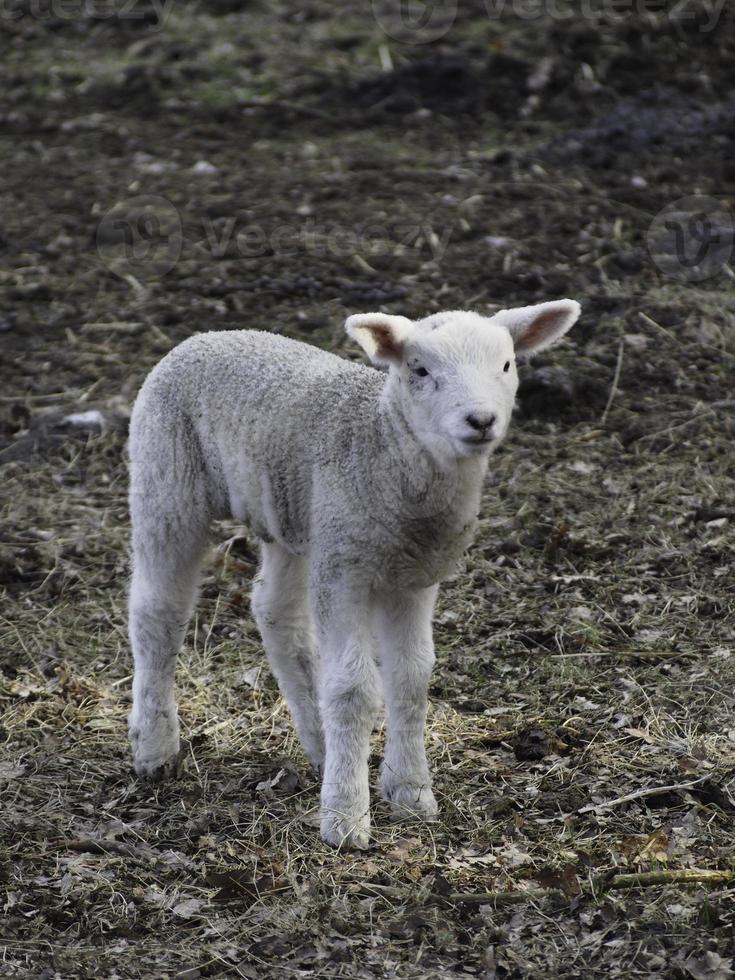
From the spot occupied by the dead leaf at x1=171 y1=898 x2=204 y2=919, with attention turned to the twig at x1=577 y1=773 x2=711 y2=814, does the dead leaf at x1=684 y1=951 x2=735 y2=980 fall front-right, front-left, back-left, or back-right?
front-right

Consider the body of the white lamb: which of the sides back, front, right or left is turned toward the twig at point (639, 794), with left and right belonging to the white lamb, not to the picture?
front

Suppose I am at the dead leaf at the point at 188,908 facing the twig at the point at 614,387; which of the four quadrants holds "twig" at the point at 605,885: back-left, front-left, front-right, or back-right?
front-right

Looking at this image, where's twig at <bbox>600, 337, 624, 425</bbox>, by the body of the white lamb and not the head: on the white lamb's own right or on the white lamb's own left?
on the white lamb's own left

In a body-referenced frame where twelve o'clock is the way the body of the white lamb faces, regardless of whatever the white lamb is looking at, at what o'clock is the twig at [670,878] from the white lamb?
The twig is roughly at 12 o'clock from the white lamb.

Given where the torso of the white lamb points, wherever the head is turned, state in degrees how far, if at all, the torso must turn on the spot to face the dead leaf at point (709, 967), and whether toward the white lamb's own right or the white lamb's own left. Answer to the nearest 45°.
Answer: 0° — it already faces it

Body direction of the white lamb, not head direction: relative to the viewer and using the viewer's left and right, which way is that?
facing the viewer and to the right of the viewer
